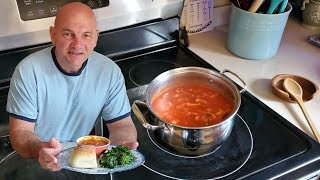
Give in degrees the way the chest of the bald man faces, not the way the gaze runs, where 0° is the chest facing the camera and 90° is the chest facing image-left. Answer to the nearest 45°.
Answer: approximately 0°

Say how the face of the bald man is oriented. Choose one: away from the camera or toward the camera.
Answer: toward the camera

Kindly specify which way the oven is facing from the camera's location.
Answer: facing the viewer and to the right of the viewer
